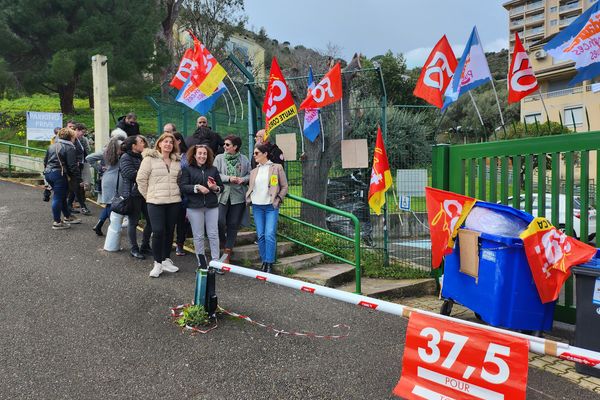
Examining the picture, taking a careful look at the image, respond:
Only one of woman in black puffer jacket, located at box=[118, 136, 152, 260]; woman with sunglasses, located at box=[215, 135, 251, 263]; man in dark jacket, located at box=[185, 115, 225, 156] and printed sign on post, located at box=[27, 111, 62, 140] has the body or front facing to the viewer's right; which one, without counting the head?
the woman in black puffer jacket

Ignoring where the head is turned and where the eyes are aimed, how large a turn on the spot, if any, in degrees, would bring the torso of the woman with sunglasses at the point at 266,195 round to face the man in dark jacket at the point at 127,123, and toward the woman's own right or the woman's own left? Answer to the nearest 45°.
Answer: approximately 90° to the woman's own right

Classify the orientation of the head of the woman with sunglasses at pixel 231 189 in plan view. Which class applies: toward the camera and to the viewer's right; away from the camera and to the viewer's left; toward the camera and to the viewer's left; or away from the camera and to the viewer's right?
toward the camera and to the viewer's left

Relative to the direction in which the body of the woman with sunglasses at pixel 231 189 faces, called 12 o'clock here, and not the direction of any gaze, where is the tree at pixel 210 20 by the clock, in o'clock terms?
The tree is roughly at 6 o'clock from the woman with sunglasses.

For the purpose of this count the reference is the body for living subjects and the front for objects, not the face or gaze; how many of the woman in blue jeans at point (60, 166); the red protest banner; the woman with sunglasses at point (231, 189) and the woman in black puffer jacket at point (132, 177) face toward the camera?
2

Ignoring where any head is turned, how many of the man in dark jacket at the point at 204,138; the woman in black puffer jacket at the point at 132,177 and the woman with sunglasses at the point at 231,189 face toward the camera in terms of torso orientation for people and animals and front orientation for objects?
2

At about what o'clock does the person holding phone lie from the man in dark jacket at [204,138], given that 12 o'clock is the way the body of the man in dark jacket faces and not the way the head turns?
The person holding phone is roughly at 12 o'clock from the man in dark jacket.

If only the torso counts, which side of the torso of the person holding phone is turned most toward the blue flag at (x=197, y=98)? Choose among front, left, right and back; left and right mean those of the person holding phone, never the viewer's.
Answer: back

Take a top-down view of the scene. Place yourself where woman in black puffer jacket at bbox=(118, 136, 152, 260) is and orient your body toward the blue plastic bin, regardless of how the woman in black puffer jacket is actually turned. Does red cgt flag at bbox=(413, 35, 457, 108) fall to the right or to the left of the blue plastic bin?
left

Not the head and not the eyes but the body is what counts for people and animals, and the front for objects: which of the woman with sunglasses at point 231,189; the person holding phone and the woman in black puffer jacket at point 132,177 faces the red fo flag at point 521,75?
the woman in black puffer jacket

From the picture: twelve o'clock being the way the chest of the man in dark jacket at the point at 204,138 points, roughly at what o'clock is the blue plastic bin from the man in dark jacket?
The blue plastic bin is roughly at 11 o'clock from the man in dark jacket.

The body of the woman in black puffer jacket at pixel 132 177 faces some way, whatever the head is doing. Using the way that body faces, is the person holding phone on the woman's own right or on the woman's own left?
on the woman's own right

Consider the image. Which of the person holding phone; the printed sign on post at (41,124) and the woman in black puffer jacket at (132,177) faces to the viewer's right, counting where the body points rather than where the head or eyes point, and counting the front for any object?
the woman in black puffer jacket

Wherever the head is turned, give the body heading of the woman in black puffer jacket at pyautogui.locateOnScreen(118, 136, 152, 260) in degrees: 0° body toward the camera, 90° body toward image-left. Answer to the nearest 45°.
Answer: approximately 270°
